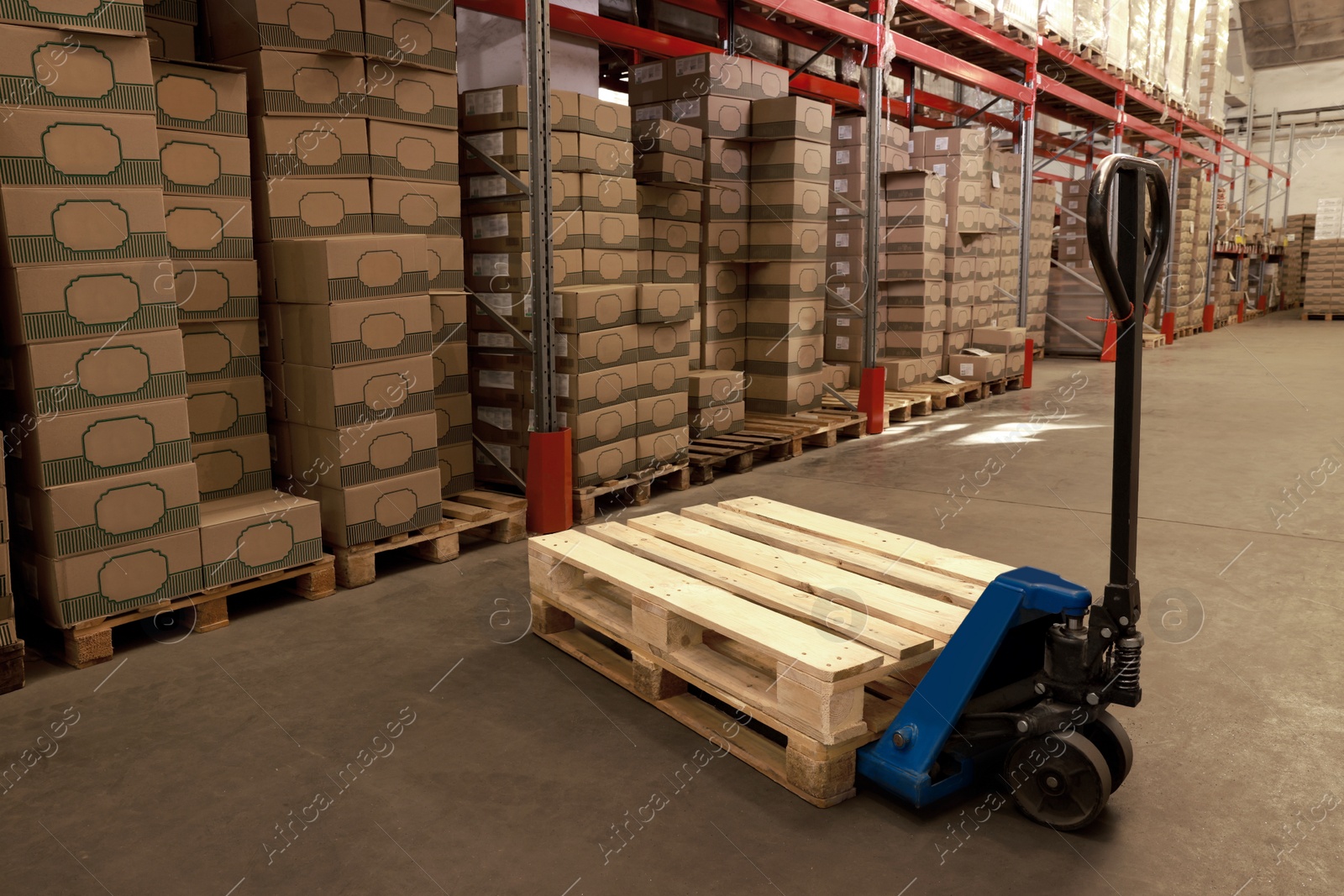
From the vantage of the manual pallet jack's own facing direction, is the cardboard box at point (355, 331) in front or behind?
in front

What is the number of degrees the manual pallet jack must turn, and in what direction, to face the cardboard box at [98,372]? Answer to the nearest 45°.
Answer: approximately 45° to its left

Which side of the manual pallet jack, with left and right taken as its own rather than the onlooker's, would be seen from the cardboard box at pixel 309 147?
front

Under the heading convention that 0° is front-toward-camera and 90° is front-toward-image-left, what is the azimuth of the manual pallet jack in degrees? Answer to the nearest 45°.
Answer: approximately 135°

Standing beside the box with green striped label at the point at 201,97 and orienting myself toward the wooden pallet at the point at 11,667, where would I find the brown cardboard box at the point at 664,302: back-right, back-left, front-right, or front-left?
back-left

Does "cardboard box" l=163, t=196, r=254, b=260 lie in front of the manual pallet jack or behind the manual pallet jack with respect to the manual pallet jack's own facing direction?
in front

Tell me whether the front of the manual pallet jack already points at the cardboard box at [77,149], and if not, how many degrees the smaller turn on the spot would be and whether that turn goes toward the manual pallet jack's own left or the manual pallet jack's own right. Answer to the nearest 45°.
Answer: approximately 45° to the manual pallet jack's own left

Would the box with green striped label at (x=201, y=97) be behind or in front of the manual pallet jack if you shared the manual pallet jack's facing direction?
in front

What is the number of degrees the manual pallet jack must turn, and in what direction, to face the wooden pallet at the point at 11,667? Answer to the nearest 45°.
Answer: approximately 45° to its left
